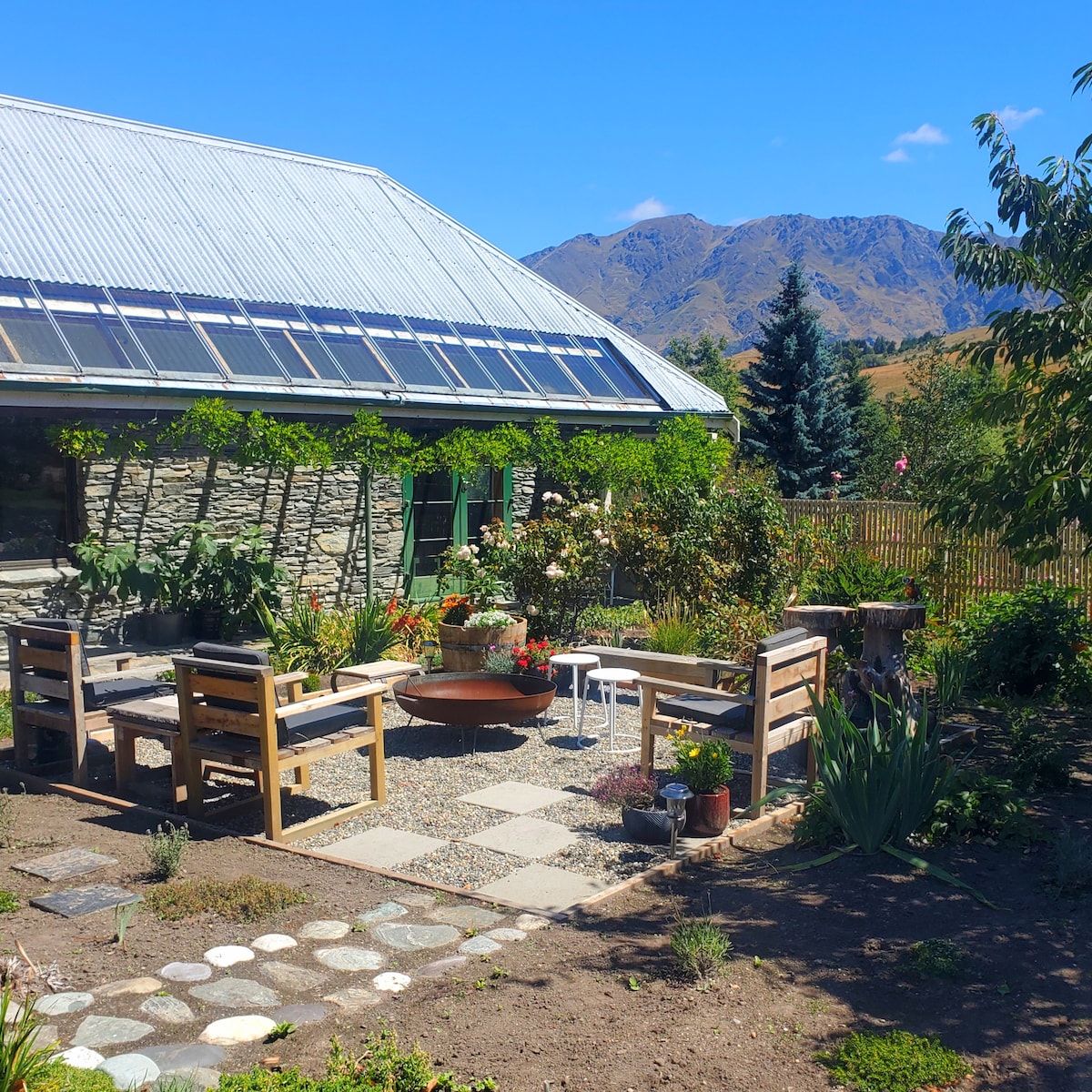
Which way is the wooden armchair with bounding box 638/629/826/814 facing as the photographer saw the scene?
facing away from the viewer and to the left of the viewer

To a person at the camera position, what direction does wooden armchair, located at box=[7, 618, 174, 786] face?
facing away from the viewer and to the right of the viewer

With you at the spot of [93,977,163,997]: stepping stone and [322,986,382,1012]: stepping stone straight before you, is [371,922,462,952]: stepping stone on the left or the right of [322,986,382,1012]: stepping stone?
left

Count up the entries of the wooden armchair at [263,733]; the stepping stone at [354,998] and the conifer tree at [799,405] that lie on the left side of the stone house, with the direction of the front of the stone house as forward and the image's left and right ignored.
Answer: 1

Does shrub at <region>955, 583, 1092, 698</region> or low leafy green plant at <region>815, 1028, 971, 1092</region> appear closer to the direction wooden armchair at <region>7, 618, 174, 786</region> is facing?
the shrub

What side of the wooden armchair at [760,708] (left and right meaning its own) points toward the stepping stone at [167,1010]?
left

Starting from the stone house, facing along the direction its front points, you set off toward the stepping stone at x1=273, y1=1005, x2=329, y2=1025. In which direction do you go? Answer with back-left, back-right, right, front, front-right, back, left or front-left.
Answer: front-right

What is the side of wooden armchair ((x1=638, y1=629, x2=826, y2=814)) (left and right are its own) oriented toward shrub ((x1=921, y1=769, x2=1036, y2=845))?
back

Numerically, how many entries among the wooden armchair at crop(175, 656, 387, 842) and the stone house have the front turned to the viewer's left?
0

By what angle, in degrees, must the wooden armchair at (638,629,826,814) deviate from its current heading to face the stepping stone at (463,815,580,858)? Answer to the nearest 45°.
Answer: approximately 90° to its left

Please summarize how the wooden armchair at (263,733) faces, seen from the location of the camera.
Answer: facing away from the viewer and to the right of the viewer

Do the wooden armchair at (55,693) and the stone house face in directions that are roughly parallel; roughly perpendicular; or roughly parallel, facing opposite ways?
roughly perpendicular

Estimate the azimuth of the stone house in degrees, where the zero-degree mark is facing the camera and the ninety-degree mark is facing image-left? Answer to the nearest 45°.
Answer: approximately 315°

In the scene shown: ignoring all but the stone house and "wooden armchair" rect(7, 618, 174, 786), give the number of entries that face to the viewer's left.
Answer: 0
